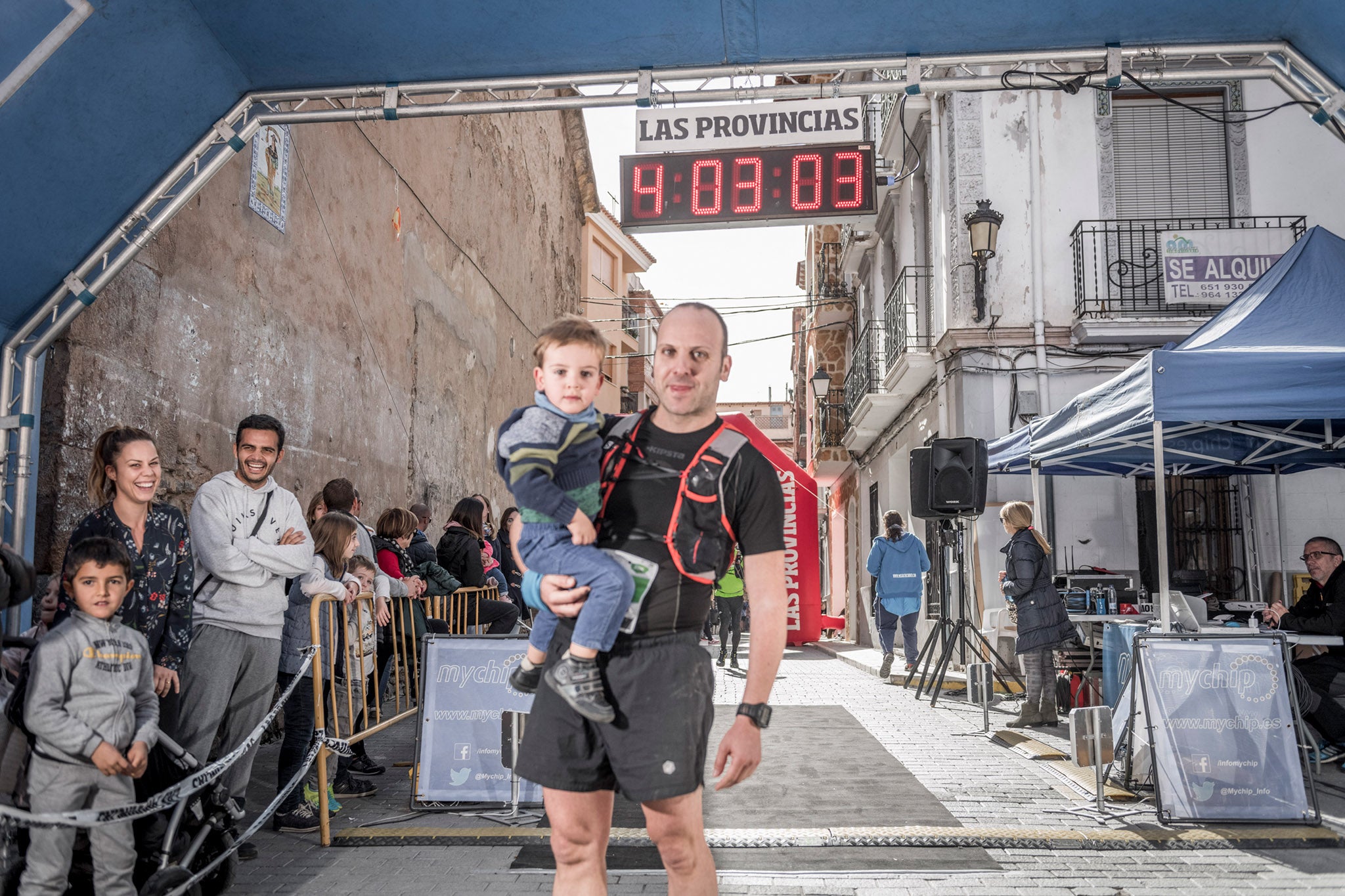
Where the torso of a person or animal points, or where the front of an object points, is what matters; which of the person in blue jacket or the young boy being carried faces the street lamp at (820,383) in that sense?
the person in blue jacket

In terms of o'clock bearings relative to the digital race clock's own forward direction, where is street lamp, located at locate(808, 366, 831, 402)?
The street lamp is roughly at 6 o'clock from the digital race clock.

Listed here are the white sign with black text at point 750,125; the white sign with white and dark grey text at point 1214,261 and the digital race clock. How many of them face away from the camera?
0

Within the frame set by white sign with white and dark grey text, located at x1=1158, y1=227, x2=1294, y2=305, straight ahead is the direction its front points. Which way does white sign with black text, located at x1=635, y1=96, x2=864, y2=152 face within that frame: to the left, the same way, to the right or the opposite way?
the same way

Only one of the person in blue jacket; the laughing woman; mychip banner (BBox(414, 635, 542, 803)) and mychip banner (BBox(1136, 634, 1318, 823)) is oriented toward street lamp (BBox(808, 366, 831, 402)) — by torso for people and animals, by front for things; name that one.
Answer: the person in blue jacket

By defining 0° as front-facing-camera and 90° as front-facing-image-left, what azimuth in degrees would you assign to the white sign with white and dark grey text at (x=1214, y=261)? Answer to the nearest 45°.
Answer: approximately 0°

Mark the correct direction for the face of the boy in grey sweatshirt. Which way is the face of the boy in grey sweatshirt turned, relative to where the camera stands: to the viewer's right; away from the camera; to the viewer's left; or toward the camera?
toward the camera

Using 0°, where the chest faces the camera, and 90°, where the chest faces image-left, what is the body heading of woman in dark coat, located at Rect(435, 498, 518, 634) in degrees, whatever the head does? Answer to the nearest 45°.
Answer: approximately 225°

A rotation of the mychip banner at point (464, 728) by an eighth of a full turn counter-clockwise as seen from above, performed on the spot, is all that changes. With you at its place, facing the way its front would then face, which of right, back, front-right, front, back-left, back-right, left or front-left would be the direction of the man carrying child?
front-right

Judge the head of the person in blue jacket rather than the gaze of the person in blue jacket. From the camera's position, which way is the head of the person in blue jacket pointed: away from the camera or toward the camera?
away from the camera

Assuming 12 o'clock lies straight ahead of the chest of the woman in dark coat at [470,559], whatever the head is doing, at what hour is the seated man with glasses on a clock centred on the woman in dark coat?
The seated man with glasses is roughly at 2 o'clock from the woman in dark coat.

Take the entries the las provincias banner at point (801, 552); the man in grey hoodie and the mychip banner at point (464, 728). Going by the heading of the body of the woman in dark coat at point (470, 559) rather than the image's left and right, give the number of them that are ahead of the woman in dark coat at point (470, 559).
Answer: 1

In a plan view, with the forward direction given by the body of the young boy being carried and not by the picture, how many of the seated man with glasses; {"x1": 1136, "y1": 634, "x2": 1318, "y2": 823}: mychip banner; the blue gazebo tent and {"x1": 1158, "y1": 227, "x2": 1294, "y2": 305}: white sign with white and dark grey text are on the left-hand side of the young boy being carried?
4

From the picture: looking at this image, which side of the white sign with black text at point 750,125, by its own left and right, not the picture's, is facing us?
front

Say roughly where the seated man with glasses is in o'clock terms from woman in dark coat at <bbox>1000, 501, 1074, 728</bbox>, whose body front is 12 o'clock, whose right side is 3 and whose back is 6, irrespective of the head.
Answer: The seated man with glasses is roughly at 7 o'clock from the woman in dark coat.

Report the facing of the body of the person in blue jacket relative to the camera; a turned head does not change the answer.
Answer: away from the camera

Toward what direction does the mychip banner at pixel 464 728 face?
toward the camera

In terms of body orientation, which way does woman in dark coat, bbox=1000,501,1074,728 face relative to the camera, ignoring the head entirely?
to the viewer's left

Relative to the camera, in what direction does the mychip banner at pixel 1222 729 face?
facing the viewer
